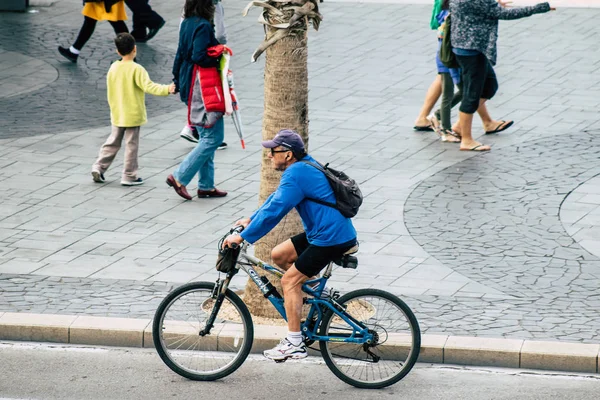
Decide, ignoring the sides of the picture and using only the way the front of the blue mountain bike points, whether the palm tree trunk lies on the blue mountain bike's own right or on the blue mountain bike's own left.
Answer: on the blue mountain bike's own right

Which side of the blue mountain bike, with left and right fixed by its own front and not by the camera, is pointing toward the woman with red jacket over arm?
right

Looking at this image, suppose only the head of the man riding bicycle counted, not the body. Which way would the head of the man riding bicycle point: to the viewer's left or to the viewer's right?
to the viewer's left

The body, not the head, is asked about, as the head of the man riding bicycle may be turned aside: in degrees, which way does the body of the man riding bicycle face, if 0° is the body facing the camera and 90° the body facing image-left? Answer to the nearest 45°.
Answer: approximately 90°

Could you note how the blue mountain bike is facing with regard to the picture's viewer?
facing to the left of the viewer
